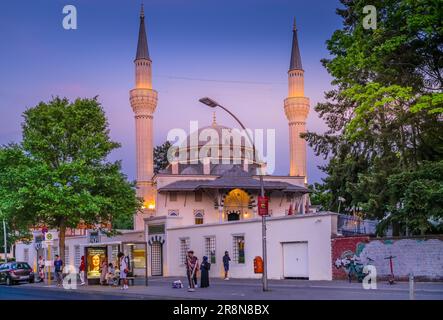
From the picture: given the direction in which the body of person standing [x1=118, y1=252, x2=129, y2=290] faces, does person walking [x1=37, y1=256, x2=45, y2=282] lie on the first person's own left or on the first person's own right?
on the first person's own right

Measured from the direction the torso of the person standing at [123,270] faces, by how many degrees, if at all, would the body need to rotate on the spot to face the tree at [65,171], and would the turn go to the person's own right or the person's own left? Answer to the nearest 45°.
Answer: approximately 90° to the person's own right

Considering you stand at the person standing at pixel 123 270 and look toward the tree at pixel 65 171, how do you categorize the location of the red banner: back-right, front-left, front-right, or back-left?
back-right

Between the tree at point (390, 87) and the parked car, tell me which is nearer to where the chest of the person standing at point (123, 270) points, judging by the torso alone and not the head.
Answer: the parked car

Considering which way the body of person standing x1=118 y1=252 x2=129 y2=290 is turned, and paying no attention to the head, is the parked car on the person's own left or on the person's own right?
on the person's own right

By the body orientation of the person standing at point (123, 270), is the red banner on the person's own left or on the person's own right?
on the person's own left
